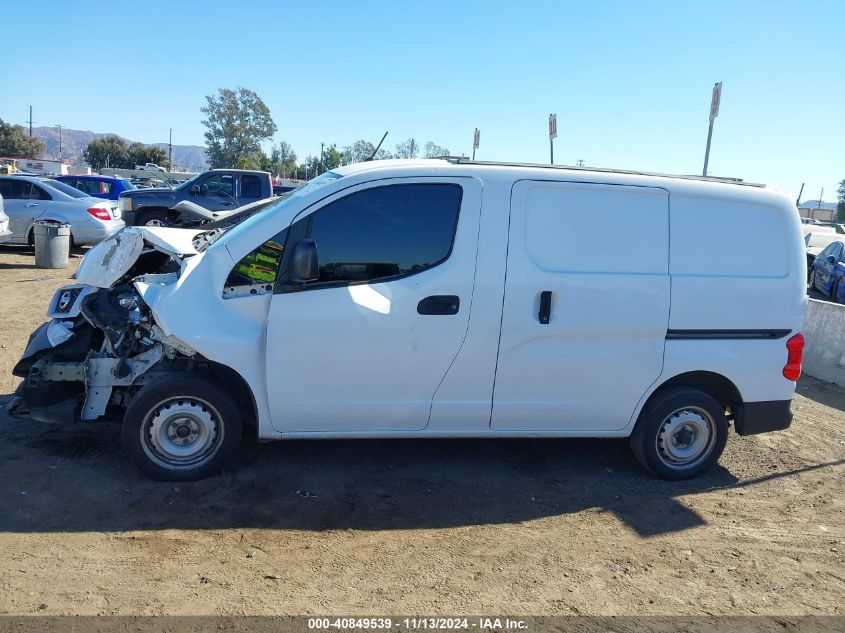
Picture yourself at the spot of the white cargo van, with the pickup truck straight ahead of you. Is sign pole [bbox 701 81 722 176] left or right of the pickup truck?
right

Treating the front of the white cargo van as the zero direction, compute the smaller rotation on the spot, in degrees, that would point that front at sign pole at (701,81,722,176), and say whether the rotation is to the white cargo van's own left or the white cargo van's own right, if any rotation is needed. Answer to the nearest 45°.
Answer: approximately 135° to the white cargo van's own right

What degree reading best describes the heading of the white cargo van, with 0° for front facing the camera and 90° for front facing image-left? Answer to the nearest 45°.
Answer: approximately 90°

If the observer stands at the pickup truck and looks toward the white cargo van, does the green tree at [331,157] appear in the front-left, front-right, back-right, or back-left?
back-left

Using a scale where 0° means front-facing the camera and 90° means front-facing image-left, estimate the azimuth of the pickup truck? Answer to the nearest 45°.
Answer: approximately 90°

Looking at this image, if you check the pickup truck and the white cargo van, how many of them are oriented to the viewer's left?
2

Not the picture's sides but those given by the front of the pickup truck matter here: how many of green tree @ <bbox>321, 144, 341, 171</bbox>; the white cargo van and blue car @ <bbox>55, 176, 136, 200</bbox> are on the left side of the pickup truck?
1

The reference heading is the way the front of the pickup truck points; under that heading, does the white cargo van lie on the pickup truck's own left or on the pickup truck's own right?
on the pickup truck's own left

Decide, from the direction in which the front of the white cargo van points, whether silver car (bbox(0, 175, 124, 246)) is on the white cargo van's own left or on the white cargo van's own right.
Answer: on the white cargo van's own right

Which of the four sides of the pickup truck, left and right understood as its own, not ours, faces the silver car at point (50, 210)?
front

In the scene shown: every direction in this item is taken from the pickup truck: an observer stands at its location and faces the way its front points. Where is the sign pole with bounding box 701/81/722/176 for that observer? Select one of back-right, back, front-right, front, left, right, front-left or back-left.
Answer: back-left
